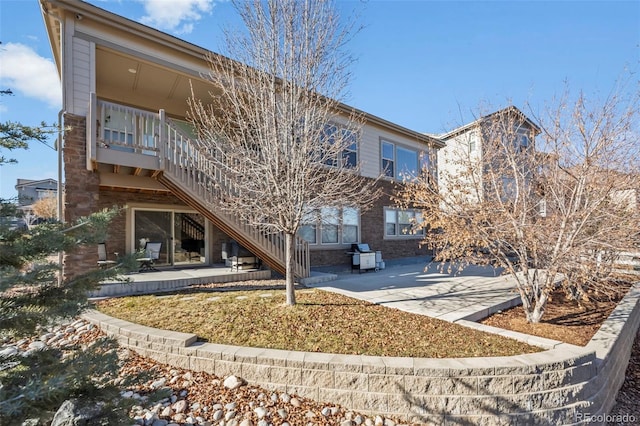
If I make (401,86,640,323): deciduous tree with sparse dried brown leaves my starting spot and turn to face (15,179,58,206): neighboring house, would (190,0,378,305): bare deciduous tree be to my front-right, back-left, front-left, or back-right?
front-left

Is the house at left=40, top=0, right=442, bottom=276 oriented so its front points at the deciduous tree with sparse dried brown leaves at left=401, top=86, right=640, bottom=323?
no

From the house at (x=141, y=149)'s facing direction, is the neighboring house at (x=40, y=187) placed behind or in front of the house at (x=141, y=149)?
in front

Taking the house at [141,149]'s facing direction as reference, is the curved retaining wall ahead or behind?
behind

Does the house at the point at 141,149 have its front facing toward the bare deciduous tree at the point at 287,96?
no

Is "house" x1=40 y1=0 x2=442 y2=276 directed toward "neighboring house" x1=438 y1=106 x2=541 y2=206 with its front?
no
